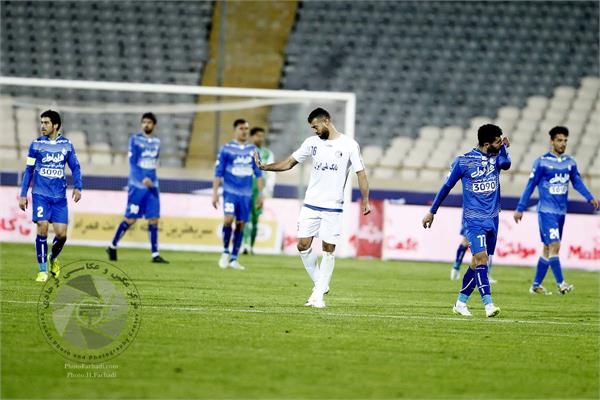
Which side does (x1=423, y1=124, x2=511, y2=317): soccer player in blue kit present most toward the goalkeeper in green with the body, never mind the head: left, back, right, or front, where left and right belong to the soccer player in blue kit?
back

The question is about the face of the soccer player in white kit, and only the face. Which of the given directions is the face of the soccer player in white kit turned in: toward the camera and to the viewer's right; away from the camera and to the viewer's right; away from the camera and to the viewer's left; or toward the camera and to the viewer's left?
toward the camera and to the viewer's left

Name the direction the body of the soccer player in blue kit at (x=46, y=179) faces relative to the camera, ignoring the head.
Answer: toward the camera

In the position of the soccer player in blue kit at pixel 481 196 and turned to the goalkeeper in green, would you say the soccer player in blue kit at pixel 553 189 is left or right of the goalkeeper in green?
right

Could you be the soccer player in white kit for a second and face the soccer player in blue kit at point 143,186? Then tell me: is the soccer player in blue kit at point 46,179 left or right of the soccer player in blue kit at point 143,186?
left

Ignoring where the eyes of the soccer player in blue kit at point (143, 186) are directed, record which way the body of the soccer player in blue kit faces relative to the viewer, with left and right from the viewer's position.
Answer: facing the viewer and to the right of the viewer

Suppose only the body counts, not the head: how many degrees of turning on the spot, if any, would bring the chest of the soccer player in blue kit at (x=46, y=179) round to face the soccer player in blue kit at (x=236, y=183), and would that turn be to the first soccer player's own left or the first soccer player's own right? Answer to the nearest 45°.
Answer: approximately 135° to the first soccer player's own left

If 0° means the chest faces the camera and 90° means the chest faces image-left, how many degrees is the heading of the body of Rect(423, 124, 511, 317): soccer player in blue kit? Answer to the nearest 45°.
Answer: approximately 315°

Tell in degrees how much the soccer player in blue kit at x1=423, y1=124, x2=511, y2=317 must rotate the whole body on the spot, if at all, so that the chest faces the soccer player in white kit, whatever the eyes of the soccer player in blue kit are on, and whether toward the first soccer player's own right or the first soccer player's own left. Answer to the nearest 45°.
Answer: approximately 135° to the first soccer player's own right

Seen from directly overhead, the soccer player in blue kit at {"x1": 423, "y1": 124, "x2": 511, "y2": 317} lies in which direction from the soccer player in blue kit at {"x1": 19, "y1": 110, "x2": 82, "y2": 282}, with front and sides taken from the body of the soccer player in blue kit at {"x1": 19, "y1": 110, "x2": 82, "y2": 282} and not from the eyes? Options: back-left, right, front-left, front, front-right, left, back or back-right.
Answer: front-left

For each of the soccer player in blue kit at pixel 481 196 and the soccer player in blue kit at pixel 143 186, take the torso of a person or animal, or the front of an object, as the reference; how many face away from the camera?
0
